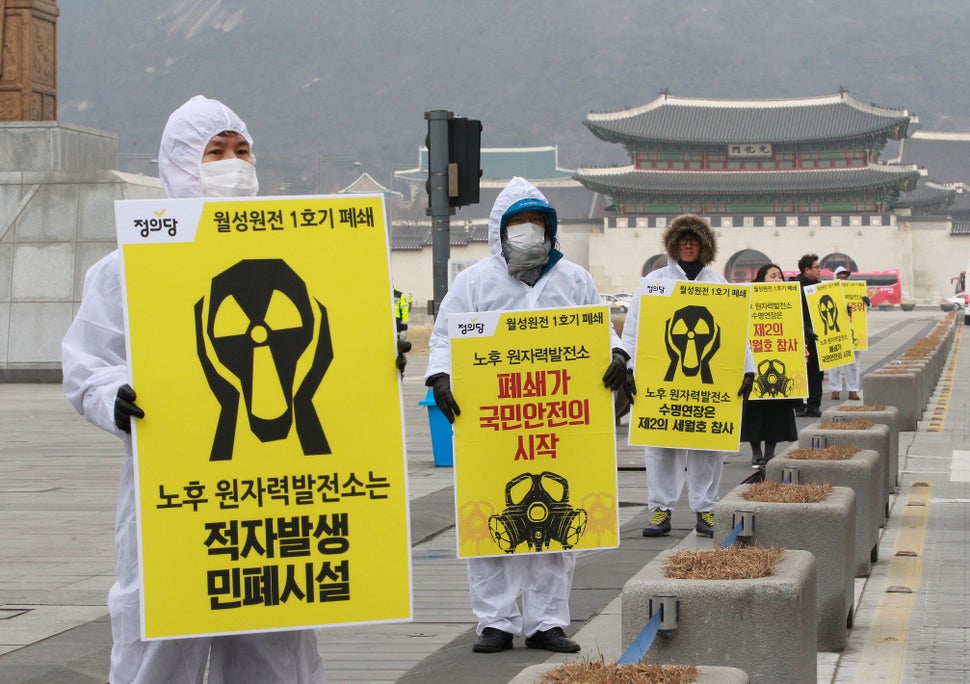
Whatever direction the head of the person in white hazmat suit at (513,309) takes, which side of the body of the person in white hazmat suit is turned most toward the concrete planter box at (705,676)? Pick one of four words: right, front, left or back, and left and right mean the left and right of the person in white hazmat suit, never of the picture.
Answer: front

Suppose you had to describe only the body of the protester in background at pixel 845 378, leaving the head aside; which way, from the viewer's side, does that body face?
toward the camera

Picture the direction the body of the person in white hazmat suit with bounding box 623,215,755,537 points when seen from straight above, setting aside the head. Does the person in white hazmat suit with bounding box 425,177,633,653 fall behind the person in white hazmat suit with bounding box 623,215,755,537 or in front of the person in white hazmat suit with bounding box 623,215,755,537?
in front

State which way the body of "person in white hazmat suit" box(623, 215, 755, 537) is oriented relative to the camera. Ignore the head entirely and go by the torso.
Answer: toward the camera

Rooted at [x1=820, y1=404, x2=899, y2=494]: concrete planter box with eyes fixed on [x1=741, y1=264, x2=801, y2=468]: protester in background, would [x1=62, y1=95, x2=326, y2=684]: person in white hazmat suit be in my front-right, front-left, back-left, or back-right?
back-left

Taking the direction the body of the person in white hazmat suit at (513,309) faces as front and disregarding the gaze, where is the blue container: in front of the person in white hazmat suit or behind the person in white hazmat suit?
behind

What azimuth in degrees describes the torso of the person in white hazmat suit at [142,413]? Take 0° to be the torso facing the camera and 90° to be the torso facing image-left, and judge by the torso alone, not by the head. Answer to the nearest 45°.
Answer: approximately 315°

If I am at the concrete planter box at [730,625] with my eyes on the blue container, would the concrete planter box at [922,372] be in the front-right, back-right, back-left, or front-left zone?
front-right

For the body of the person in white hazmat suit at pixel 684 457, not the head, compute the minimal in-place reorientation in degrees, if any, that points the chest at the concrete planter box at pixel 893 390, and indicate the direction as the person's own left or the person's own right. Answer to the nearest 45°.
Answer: approximately 180°

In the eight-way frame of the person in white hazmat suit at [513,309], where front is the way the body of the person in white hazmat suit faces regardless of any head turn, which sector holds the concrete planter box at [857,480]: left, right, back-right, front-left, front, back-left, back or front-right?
back-left

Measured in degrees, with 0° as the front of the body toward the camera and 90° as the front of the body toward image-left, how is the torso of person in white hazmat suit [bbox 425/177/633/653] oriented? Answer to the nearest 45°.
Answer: approximately 0°

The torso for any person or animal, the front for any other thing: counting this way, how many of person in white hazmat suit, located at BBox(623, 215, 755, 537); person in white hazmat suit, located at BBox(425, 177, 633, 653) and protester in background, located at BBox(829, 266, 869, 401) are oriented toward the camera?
3
